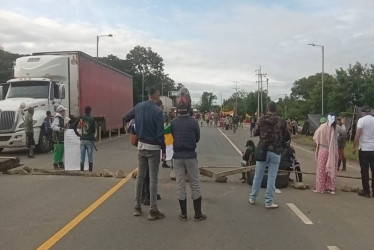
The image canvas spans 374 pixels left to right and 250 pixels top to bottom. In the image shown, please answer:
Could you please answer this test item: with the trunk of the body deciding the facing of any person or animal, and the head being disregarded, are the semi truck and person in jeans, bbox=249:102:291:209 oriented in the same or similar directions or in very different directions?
very different directions

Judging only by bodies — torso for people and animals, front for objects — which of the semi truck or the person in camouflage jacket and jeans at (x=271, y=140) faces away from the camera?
the person in camouflage jacket and jeans

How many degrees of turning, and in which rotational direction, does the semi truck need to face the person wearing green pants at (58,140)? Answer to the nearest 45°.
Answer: approximately 45° to its left

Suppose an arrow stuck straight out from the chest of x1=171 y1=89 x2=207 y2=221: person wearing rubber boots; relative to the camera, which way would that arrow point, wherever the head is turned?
away from the camera

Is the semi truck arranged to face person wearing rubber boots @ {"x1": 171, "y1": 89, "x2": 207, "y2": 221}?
no

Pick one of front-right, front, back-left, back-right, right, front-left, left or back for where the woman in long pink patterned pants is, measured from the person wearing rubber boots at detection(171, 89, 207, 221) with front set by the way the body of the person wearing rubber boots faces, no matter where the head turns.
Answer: front-right

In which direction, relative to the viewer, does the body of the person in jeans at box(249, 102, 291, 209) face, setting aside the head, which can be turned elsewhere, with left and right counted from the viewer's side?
facing away from the viewer

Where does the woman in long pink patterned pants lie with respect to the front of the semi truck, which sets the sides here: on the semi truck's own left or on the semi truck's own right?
on the semi truck's own left

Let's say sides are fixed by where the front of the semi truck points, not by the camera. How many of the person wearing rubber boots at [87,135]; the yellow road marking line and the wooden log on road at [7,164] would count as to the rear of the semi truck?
0

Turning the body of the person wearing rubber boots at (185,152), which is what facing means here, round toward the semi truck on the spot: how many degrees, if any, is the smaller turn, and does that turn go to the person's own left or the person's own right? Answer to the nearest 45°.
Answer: approximately 45° to the person's own left

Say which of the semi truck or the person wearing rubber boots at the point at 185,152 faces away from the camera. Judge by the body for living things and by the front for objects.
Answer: the person wearing rubber boots

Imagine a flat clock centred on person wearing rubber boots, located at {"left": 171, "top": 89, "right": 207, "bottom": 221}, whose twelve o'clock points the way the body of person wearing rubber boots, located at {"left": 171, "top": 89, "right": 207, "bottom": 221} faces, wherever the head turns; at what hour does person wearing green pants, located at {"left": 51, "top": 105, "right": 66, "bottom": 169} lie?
person wearing green pants, located at {"left": 51, "top": 105, "right": 66, "bottom": 169} is roughly at 11 o'clock from person wearing rubber boots, located at {"left": 171, "top": 89, "right": 207, "bottom": 221}.

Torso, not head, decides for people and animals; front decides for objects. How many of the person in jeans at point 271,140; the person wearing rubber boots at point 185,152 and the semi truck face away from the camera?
2

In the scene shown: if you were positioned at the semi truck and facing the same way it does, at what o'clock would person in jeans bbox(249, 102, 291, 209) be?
The person in jeans is roughly at 10 o'clock from the semi truck.
